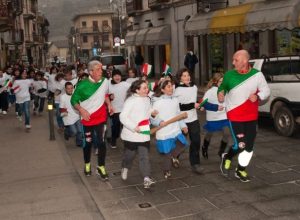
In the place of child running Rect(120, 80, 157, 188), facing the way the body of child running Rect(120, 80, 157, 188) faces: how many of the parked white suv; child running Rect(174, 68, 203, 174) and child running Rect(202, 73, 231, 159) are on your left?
3

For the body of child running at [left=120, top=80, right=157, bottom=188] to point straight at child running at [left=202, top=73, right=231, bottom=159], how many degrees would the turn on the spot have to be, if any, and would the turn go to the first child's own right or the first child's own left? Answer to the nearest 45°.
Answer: approximately 90° to the first child's own left

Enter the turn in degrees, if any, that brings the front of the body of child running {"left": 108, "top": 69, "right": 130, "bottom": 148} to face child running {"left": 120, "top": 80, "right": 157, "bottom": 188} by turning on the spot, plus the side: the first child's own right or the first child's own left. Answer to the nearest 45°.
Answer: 0° — they already face them

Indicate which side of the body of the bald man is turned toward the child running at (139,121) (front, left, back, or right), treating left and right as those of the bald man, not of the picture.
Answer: right

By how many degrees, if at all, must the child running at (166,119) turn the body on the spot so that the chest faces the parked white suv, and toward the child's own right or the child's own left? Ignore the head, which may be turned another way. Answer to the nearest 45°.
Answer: approximately 90° to the child's own left

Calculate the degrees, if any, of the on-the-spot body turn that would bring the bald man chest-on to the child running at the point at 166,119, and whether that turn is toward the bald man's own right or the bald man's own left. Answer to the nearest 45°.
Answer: approximately 90° to the bald man's own right

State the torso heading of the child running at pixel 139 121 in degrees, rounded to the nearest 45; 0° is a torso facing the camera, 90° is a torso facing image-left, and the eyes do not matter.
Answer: approximately 315°

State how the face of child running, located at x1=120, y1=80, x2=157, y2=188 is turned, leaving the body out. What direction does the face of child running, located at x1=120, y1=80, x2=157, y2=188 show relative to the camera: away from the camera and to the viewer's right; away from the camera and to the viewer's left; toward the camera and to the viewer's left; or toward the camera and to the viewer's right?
toward the camera and to the viewer's right

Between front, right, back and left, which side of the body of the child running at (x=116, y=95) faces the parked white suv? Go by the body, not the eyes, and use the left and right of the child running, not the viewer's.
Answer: left

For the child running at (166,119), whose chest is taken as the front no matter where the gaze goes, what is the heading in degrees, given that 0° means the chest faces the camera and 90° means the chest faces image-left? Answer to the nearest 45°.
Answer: approximately 315°

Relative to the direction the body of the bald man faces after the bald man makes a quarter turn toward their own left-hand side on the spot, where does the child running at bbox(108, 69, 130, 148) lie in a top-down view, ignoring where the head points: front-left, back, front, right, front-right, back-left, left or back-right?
back-left

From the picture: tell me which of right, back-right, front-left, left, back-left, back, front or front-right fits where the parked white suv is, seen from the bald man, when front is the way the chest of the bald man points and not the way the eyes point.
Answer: back
